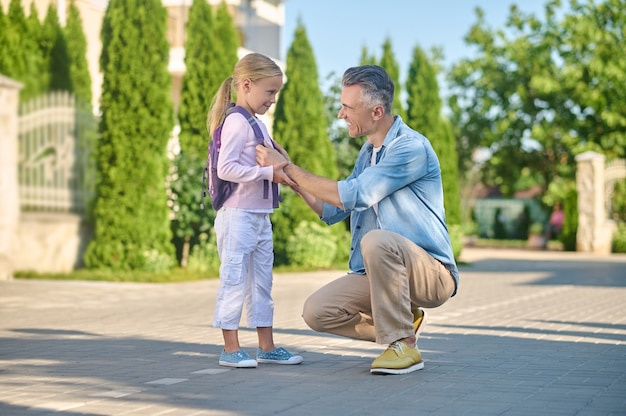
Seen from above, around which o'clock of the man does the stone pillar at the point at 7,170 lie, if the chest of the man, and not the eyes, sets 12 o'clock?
The stone pillar is roughly at 2 o'clock from the man.

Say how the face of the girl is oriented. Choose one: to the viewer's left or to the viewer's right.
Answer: to the viewer's right

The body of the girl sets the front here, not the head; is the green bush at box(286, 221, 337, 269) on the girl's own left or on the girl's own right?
on the girl's own left

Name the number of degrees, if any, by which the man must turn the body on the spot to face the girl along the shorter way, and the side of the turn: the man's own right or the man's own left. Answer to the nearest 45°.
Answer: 0° — they already face them

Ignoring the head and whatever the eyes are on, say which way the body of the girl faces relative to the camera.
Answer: to the viewer's right

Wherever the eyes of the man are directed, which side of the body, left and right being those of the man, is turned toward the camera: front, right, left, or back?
left

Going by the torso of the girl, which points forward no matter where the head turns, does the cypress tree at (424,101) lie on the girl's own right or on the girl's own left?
on the girl's own left

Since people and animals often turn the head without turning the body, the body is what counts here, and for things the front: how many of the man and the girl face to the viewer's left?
1

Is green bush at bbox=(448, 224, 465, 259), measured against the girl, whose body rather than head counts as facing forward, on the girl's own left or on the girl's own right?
on the girl's own left

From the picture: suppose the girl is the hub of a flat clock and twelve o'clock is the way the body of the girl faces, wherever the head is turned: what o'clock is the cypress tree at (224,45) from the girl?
The cypress tree is roughly at 9 o'clock from the girl.

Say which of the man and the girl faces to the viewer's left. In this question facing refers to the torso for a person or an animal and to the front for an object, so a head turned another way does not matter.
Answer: the man

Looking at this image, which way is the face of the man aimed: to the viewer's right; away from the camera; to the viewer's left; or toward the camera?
to the viewer's left

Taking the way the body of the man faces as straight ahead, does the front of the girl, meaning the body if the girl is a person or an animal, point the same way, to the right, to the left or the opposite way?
the opposite way

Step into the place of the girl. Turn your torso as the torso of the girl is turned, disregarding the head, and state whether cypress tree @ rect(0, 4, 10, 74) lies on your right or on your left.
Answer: on your left
